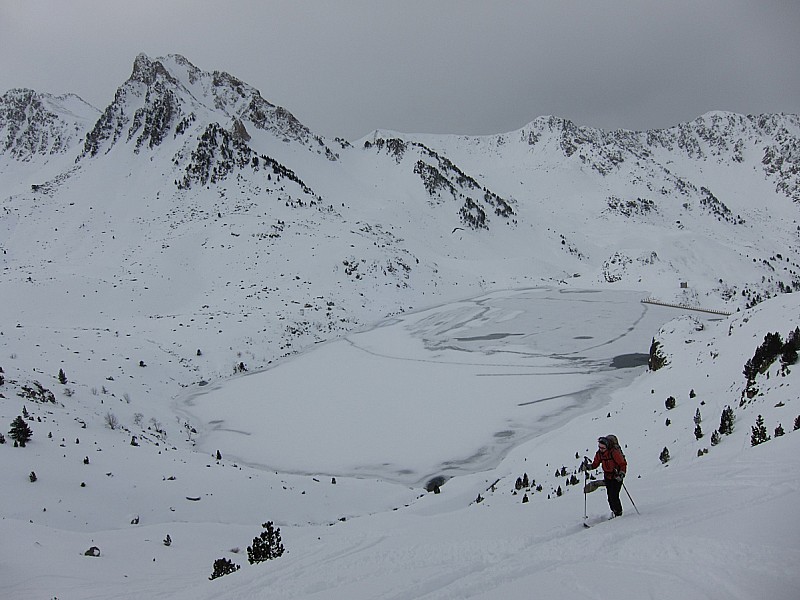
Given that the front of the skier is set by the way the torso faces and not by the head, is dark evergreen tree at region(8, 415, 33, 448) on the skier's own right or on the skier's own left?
on the skier's own right

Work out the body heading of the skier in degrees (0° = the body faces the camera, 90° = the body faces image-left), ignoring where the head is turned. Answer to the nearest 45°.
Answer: approximately 45°

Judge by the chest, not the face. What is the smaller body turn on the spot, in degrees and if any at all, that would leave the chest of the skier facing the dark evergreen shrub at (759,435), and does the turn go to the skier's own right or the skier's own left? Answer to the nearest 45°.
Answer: approximately 180°

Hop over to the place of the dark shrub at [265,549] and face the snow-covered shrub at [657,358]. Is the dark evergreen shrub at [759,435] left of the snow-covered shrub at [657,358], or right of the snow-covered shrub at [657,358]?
right
